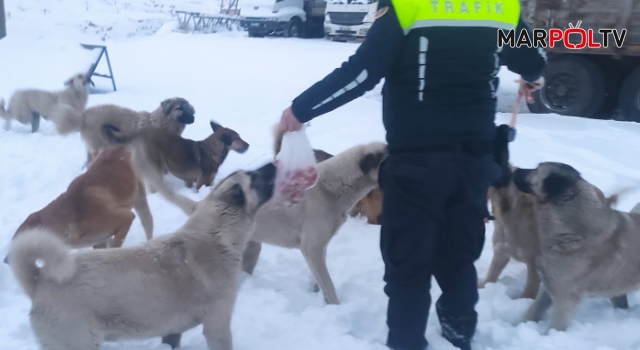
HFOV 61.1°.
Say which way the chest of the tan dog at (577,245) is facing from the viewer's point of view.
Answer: to the viewer's left

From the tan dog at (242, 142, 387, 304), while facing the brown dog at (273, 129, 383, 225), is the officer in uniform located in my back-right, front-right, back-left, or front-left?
back-right

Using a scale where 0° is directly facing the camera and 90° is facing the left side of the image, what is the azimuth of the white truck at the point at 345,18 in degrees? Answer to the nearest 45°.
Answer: approximately 0°

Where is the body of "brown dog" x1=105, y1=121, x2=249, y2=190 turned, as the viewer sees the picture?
to the viewer's right

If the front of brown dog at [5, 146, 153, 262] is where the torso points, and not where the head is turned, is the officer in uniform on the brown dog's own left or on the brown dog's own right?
on the brown dog's own right

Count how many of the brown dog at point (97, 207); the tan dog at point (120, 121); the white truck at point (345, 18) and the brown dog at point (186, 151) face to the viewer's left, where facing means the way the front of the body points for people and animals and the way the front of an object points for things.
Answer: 0

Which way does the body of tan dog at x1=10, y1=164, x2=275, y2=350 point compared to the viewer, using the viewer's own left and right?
facing to the right of the viewer

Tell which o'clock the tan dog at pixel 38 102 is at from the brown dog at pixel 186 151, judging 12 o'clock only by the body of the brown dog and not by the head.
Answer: The tan dog is roughly at 8 o'clock from the brown dog.

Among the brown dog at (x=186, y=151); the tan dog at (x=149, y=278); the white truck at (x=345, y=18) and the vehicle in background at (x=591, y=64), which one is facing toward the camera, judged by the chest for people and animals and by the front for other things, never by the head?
the white truck

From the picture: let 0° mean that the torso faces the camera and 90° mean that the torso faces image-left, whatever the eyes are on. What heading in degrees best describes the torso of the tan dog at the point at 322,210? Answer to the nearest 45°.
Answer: approximately 270°

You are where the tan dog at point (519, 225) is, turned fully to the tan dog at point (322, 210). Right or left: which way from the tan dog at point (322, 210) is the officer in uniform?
left

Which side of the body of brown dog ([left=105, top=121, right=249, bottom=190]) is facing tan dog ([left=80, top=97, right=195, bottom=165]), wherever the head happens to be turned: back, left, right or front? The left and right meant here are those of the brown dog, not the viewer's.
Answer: back

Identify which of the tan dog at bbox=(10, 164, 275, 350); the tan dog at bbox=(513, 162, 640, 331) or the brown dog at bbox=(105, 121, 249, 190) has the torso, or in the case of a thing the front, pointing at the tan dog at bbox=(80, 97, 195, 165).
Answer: the tan dog at bbox=(513, 162, 640, 331)

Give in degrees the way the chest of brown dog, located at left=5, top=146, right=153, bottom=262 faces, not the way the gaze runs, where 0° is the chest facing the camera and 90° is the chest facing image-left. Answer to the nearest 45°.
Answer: approximately 270°
